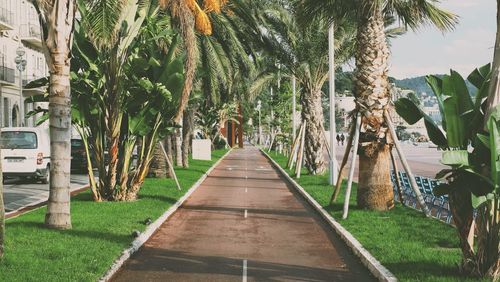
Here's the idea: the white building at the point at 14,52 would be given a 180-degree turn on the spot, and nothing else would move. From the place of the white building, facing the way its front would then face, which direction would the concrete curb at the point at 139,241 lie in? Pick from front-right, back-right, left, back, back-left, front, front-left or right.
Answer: back-left

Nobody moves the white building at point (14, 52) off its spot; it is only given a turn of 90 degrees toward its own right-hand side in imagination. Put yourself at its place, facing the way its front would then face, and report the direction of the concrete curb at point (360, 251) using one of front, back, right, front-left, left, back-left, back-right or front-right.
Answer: front-left

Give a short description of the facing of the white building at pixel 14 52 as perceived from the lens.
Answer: facing the viewer and to the right of the viewer

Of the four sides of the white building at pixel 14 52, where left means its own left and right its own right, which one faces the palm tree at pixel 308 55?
front

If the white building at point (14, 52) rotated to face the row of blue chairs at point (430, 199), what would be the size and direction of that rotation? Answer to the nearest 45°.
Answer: approximately 45° to its right

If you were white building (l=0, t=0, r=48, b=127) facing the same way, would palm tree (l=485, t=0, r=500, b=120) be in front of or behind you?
in front

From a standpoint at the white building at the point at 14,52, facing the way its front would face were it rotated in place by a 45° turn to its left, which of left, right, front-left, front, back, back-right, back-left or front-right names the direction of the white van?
right

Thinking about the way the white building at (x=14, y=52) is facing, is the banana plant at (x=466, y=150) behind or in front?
in front

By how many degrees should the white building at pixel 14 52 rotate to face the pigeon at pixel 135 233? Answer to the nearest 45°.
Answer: approximately 45° to its right

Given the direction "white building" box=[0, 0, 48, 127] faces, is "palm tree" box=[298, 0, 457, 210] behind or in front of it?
in front

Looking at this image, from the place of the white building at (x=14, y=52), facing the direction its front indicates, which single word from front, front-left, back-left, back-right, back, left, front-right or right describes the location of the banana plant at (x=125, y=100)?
front-right
